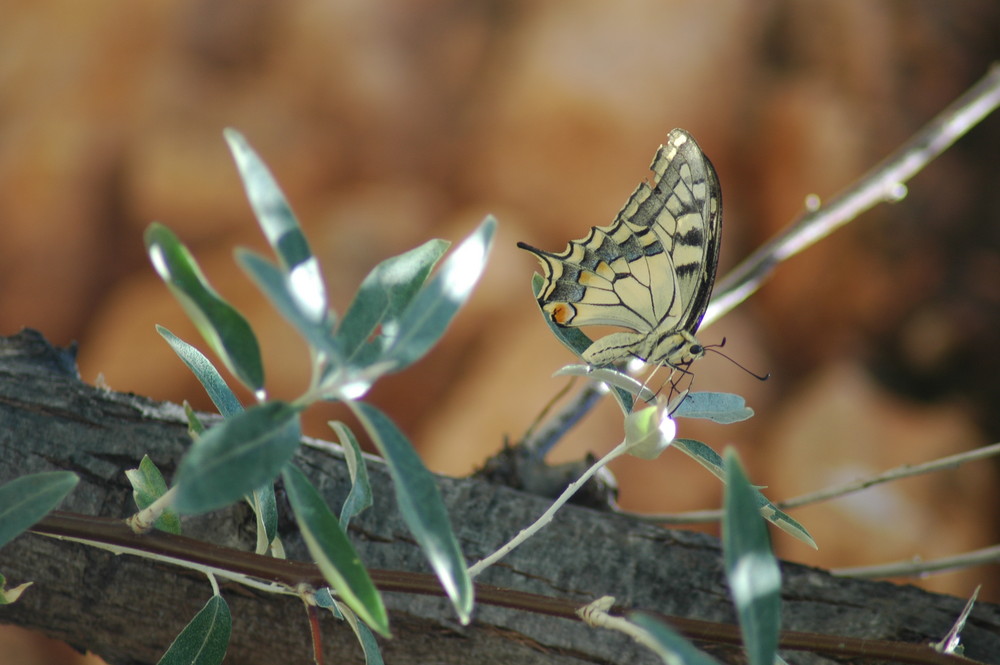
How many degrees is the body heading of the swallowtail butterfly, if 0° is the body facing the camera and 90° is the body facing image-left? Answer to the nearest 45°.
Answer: approximately 270°
